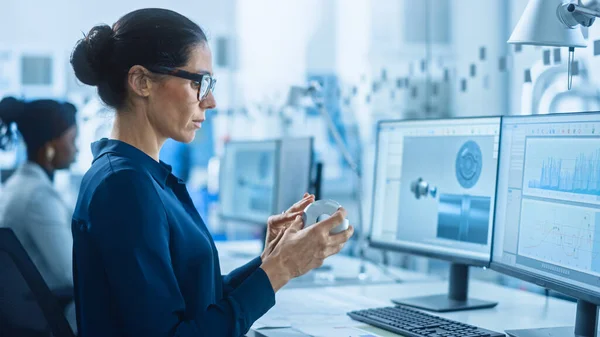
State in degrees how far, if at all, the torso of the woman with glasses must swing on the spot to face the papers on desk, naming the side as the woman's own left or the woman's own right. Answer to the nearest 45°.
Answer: approximately 45° to the woman's own left

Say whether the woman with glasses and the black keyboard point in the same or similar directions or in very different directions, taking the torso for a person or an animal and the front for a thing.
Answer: very different directions

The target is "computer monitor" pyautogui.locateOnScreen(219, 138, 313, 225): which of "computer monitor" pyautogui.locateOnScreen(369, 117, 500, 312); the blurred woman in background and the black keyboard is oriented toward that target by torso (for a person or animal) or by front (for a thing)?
the blurred woman in background

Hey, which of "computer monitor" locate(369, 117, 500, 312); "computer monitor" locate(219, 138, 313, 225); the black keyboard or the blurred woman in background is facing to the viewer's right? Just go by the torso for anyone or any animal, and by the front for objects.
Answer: the blurred woman in background

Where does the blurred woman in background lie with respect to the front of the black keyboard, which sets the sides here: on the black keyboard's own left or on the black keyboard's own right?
on the black keyboard's own right

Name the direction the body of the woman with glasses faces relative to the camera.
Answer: to the viewer's right

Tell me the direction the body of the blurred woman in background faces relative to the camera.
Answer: to the viewer's right

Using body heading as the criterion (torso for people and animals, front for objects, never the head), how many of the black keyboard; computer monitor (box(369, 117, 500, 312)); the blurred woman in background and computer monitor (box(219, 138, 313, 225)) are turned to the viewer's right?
1

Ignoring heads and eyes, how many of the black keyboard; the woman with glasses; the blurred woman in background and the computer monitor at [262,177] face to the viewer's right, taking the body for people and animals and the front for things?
2

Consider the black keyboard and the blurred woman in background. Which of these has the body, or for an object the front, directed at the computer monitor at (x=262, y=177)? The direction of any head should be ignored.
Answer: the blurred woman in background

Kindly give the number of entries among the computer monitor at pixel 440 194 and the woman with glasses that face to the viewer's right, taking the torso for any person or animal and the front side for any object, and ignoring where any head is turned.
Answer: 1

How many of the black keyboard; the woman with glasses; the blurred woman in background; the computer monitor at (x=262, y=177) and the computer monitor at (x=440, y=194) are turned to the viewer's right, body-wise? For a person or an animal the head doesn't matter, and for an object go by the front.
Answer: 2

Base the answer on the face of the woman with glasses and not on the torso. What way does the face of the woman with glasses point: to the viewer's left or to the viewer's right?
to the viewer's right

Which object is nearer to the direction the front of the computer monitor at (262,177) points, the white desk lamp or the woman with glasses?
the woman with glasses

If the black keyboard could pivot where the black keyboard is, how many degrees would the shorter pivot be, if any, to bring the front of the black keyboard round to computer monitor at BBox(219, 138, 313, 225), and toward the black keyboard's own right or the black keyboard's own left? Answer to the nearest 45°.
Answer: approximately 90° to the black keyboard's own right

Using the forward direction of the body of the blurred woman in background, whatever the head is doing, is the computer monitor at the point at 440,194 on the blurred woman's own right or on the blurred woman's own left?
on the blurred woman's own right
